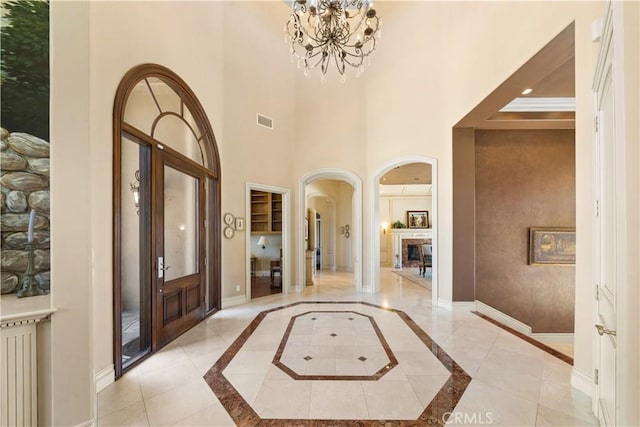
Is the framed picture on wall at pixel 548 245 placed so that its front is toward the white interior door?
yes

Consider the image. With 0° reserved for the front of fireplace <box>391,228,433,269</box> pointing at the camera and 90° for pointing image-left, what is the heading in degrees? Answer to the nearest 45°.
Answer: approximately 0°

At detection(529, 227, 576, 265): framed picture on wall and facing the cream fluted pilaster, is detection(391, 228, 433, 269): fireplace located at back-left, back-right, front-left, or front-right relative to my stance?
back-right

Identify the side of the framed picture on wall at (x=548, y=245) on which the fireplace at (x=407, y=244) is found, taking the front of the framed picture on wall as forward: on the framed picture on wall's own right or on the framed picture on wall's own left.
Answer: on the framed picture on wall's own right

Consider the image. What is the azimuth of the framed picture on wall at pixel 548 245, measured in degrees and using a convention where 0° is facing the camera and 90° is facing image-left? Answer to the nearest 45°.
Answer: approximately 0°

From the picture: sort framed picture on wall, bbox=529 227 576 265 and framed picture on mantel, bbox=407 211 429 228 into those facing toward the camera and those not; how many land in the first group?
2
